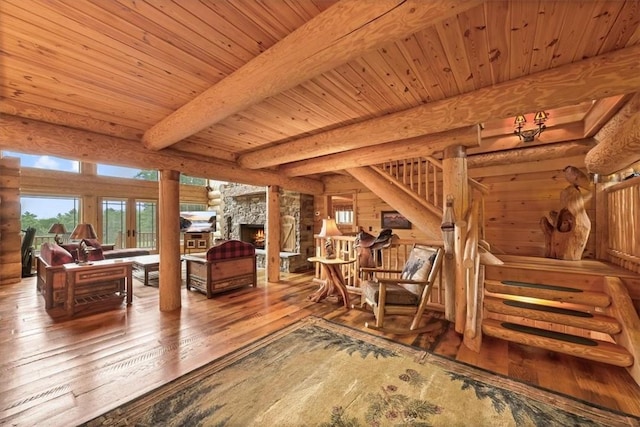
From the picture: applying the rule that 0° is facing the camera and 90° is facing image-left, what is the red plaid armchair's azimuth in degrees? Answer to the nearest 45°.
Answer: approximately 135°

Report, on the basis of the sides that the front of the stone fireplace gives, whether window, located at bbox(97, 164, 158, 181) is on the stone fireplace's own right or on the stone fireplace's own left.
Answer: on the stone fireplace's own right

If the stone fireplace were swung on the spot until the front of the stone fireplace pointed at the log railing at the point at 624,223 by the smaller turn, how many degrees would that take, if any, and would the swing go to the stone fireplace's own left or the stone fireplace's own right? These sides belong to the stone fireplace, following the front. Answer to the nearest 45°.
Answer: approximately 90° to the stone fireplace's own left

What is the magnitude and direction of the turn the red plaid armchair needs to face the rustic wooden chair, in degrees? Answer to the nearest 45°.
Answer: approximately 180°

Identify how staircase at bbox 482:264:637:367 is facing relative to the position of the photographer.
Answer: facing the viewer and to the left of the viewer

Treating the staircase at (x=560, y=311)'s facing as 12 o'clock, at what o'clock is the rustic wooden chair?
The rustic wooden chair is roughly at 1 o'clock from the staircase.

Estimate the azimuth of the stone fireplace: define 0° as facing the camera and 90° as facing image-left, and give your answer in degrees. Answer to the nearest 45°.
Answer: approximately 45°

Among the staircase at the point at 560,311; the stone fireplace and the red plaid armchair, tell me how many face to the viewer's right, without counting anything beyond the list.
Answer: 0

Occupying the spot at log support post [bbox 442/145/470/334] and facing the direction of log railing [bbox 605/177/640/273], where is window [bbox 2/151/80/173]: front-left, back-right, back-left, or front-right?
back-left

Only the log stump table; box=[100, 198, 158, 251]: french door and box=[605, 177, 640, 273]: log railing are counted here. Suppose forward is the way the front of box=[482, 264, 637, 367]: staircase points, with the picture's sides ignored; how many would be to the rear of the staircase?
1

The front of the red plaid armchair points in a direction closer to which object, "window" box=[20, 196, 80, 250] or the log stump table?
the window

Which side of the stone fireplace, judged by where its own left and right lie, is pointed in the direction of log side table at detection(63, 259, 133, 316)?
front

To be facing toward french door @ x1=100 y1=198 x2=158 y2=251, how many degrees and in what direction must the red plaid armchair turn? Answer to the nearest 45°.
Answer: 0° — it already faces it

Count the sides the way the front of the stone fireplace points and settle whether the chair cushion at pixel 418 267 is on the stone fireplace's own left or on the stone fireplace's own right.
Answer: on the stone fireplace's own left
